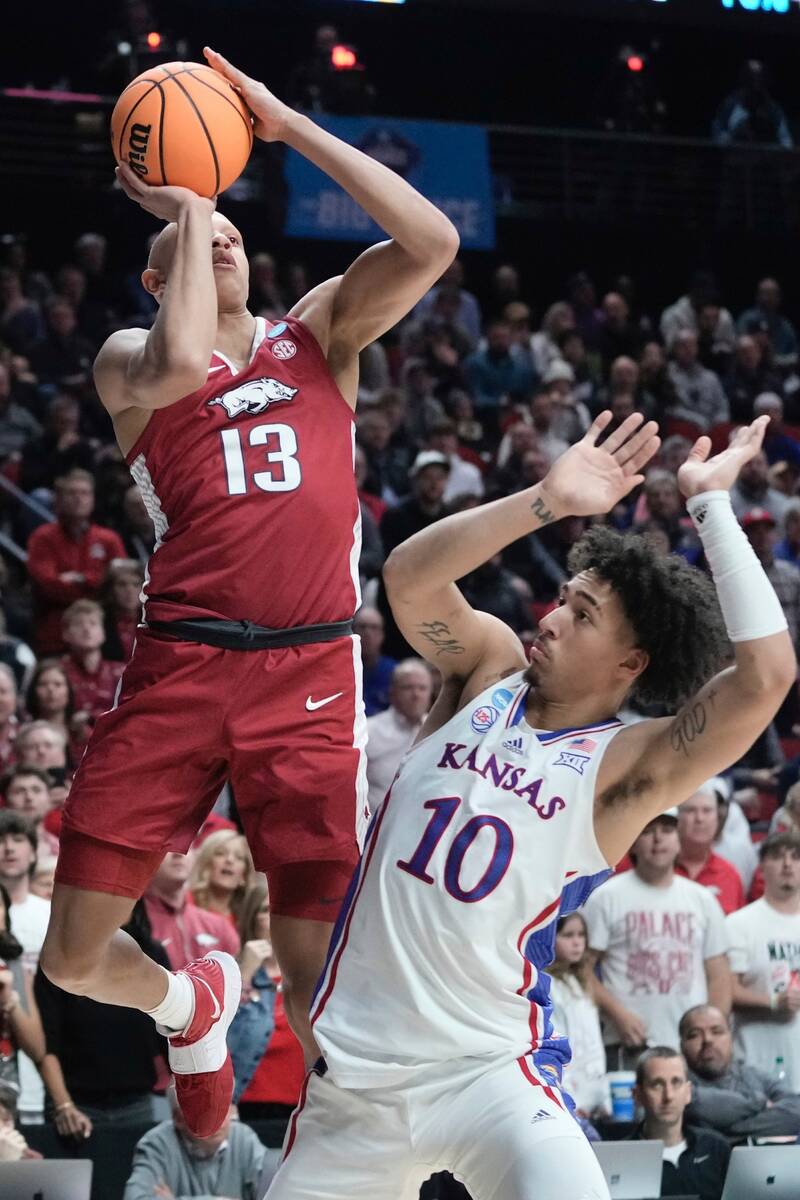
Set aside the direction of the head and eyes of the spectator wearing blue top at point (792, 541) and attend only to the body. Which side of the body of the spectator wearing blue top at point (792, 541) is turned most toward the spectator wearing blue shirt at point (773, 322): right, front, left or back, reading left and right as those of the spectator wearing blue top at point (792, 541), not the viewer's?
back

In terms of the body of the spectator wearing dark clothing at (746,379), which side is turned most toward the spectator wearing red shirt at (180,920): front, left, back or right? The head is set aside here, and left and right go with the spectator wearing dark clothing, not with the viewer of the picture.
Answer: front

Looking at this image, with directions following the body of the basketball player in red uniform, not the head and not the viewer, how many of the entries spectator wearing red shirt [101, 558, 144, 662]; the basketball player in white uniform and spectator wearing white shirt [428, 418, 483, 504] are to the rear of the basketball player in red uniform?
2

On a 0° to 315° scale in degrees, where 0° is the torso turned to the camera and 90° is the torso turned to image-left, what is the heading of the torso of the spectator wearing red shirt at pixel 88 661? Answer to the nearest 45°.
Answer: approximately 0°

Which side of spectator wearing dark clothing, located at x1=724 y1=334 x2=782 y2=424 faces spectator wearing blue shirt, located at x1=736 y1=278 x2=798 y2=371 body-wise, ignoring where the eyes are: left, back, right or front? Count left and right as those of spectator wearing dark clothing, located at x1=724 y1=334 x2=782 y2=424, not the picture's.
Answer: back

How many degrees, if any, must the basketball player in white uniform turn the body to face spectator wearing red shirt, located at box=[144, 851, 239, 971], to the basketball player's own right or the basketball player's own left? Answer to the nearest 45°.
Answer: approximately 135° to the basketball player's own right

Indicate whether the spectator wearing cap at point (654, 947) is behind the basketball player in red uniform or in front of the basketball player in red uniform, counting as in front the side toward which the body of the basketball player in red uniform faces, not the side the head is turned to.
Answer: behind

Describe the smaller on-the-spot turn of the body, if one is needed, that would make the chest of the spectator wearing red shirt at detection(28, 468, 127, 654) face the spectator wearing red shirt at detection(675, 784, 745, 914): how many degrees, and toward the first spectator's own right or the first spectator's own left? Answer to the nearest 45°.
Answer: approximately 45° to the first spectator's own left

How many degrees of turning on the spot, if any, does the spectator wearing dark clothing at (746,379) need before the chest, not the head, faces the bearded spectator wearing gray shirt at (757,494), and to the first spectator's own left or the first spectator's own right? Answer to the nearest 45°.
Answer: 0° — they already face them

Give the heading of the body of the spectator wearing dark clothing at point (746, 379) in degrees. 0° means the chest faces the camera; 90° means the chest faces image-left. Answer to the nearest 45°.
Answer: approximately 0°

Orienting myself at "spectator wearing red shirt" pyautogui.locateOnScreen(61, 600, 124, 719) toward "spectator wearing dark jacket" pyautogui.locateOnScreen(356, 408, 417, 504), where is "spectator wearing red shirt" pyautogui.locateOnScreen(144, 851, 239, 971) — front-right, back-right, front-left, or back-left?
back-right

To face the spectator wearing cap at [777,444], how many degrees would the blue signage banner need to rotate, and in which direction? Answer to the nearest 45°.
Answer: approximately 45° to its left

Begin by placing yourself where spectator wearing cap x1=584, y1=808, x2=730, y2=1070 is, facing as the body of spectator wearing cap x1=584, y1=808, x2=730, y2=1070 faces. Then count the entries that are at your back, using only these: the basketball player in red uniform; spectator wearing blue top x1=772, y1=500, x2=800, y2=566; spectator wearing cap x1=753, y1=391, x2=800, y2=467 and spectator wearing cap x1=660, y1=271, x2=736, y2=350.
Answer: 3
